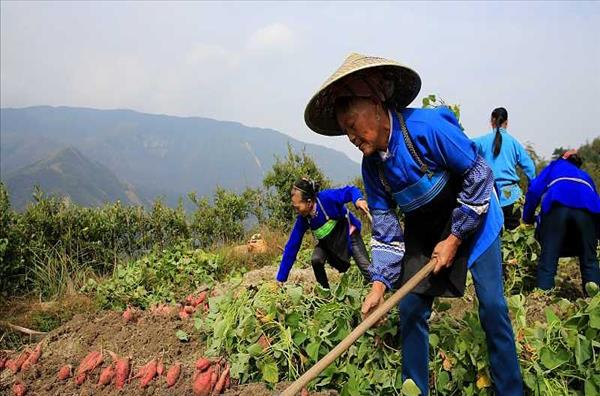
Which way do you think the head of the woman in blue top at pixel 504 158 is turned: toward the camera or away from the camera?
away from the camera

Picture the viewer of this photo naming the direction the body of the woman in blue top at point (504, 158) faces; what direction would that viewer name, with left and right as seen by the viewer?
facing away from the viewer

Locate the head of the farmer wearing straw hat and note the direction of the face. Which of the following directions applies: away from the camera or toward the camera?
toward the camera

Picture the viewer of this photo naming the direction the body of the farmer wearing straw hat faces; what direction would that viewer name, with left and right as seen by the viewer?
facing the viewer and to the left of the viewer
